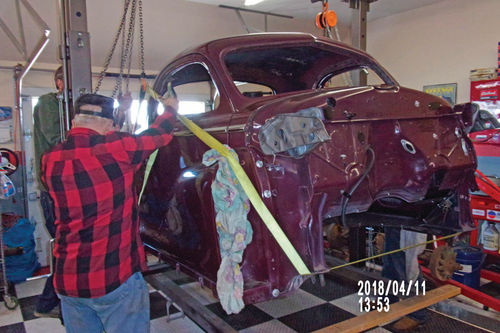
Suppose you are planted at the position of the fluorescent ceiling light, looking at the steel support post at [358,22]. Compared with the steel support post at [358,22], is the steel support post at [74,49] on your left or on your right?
right

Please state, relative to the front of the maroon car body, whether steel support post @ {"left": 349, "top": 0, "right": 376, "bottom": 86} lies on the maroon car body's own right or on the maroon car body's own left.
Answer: on the maroon car body's own left

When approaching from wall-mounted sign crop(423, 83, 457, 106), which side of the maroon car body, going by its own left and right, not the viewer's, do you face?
left

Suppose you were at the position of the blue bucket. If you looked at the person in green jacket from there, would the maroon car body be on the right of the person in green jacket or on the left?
left

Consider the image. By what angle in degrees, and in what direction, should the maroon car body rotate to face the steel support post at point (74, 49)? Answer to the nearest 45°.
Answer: approximately 135° to its right

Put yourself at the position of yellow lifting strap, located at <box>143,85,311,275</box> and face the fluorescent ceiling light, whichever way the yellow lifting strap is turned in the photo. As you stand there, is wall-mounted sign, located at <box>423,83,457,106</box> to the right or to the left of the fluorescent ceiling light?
right

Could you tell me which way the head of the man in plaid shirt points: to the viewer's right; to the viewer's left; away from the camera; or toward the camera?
away from the camera
